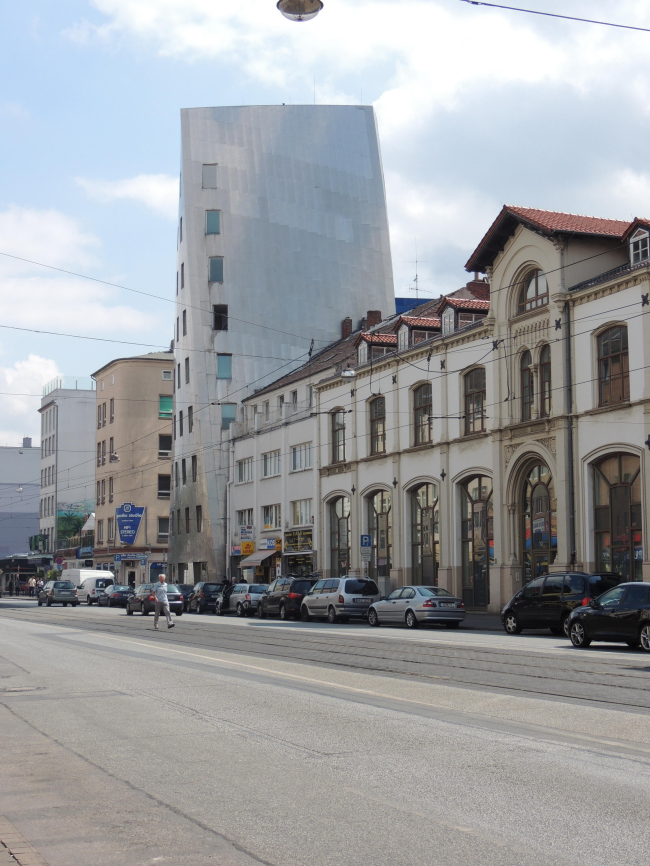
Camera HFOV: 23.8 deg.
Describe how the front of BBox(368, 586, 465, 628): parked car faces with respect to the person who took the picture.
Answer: facing away from the viewer and to the left of the viewer

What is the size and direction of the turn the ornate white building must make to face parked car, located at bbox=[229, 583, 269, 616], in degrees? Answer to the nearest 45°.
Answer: approximately 90° to its right

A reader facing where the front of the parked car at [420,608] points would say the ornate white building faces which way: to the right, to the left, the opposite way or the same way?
to the left

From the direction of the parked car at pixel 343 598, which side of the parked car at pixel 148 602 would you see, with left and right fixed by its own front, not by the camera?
back

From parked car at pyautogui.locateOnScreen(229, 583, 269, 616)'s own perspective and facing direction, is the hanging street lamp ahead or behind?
behind

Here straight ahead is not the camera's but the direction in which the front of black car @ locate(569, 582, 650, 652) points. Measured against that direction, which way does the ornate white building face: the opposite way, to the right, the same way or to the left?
to the left

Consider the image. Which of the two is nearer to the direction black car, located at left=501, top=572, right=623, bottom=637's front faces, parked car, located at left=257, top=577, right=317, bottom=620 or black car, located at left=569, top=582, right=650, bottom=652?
the parked car

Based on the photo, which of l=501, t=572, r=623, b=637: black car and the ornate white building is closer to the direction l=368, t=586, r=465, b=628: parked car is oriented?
the ornate white building

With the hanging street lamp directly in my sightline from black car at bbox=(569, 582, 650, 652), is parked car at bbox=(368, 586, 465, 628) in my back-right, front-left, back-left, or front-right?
back-right

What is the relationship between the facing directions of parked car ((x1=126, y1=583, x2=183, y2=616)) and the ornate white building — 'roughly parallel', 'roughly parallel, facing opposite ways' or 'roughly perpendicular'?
roughly perpendicular

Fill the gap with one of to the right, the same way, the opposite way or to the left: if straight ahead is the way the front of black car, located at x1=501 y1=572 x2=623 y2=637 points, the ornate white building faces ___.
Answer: to the left

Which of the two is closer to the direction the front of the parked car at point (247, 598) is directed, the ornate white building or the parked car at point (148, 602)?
the parked car
